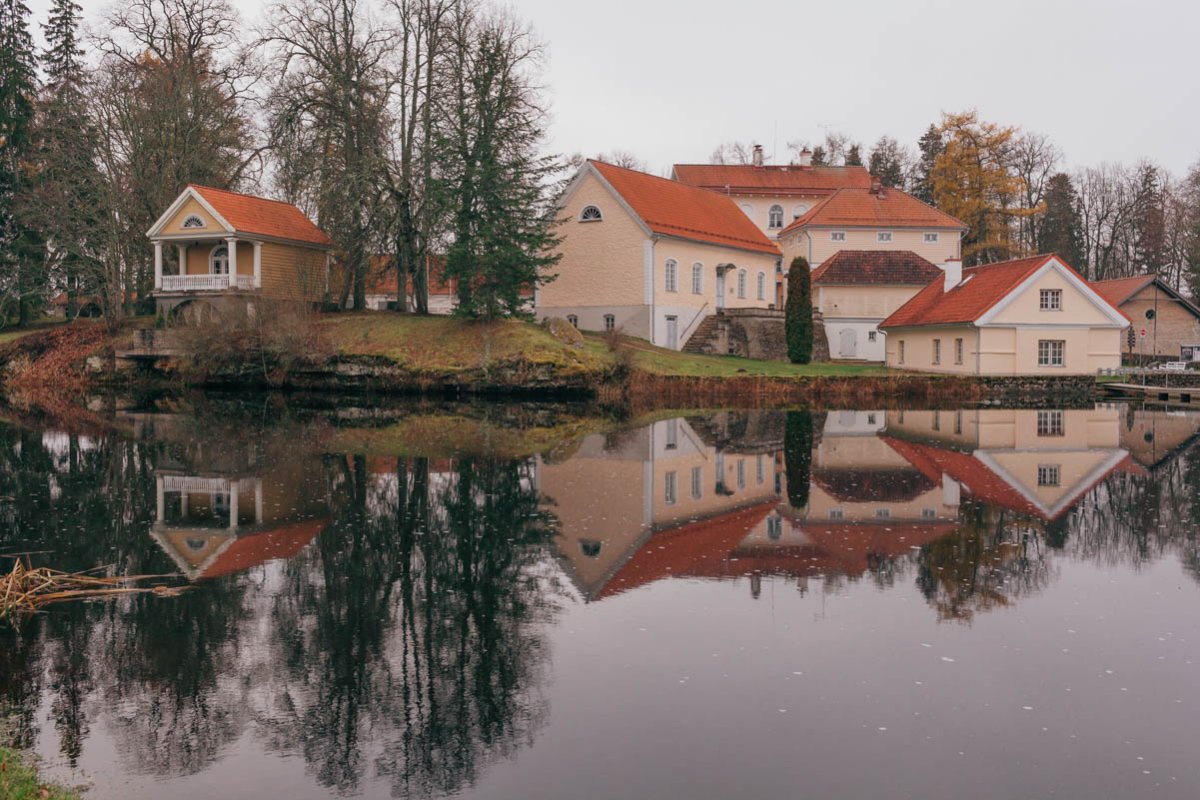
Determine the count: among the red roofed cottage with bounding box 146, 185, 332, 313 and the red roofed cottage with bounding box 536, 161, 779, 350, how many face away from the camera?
0

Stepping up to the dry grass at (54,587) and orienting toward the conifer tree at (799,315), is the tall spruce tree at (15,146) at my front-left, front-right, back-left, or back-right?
front-left

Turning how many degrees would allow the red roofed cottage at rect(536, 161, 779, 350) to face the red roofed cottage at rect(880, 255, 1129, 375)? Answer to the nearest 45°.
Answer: approximately 45° to its left

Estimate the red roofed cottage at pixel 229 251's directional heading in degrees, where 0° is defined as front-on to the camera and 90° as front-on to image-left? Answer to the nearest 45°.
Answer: approximately 45°

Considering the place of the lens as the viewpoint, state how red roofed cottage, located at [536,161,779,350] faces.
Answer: facing the viewer and to the right of the viewer

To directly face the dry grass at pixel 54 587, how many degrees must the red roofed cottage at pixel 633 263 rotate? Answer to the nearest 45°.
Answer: approximately 45° to its right

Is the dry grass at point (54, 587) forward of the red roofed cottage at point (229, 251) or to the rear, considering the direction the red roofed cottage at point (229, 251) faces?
forward

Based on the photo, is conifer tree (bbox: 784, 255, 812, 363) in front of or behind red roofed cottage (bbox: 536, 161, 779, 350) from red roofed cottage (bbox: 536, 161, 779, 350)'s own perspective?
in front

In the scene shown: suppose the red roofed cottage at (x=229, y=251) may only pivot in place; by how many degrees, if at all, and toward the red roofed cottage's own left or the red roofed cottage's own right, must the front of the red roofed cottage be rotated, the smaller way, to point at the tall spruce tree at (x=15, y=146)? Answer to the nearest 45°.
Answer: approximately 90° to the red roofed cottage's own right

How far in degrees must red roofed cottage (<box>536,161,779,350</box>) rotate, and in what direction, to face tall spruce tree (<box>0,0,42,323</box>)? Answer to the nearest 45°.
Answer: approximately 135° to its right

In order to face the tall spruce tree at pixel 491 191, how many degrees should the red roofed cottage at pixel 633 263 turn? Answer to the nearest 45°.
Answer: approximately 90° to its right
